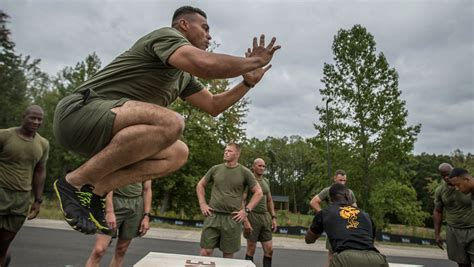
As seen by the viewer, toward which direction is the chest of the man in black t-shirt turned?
away from the camera

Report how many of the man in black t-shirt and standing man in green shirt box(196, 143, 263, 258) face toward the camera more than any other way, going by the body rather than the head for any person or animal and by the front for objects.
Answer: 1

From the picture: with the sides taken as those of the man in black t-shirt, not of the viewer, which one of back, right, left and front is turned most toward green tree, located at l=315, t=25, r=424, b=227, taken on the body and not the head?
front

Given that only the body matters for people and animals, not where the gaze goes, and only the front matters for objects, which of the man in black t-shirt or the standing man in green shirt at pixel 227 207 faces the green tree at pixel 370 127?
the man in black t-shirt

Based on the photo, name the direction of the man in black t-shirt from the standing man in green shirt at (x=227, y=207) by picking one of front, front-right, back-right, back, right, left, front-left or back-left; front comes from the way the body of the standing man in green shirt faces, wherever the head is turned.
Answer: front-left

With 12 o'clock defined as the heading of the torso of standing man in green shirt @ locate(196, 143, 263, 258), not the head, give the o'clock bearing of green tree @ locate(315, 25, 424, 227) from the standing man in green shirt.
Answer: The green tree is roughly at 7 o'clock from the standing man in green shirt.

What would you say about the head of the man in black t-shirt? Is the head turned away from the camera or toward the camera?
away from the camera

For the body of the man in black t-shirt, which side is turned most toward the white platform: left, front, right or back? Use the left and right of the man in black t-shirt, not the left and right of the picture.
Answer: left

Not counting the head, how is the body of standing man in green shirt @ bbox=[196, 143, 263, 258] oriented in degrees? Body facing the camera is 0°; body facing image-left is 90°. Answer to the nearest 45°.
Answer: approximately 0°

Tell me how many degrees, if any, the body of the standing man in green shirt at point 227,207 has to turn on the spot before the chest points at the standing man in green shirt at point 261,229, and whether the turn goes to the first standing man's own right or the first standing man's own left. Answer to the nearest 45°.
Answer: approximately 135° to the first standing man's own left

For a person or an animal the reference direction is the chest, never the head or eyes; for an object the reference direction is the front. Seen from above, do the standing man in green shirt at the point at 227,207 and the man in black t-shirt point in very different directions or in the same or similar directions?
very different directions

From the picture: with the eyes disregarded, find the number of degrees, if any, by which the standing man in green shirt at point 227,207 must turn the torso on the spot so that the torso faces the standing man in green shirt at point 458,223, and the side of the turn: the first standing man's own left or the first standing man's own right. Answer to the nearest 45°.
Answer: approximately 90° to the first standing man's own left

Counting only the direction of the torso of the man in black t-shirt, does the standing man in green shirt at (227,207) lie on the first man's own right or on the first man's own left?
on the first man's own left

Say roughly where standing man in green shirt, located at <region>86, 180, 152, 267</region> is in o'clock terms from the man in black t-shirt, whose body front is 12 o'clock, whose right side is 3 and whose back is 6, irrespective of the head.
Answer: The standing man in green shirt is roughly at 9 o'clock from the man in black t-shirt.
